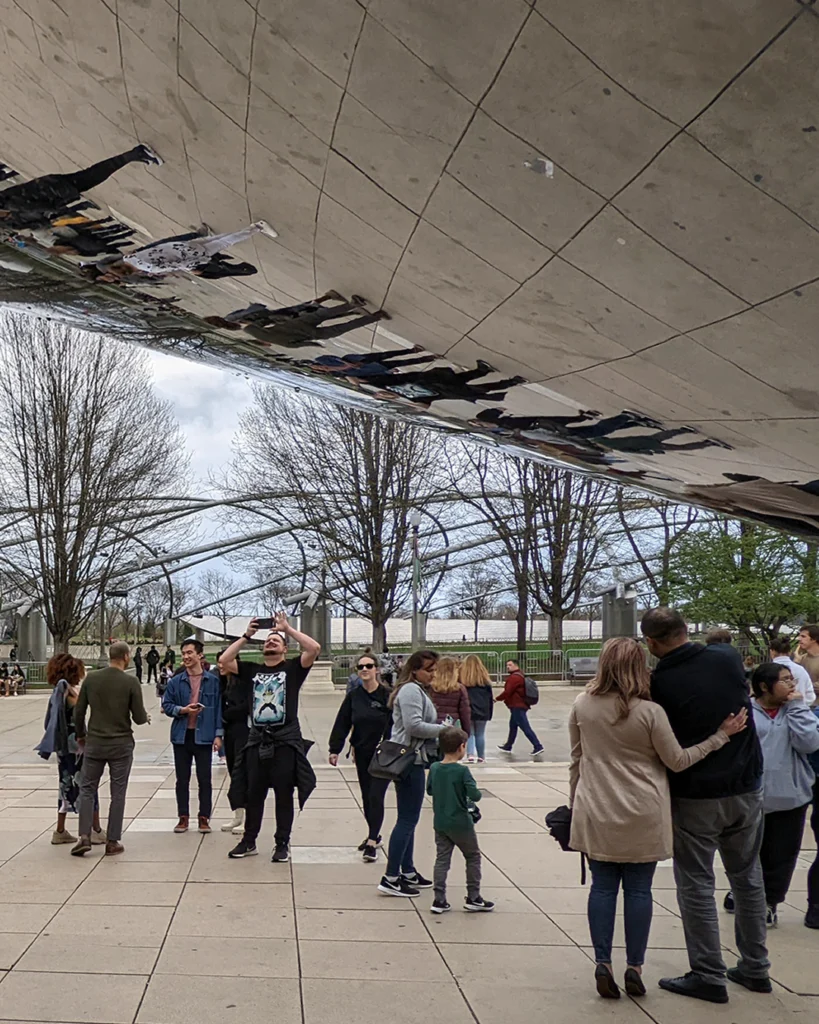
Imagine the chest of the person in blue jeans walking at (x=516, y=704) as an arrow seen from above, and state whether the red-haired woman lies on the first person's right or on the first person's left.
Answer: on the first person's left

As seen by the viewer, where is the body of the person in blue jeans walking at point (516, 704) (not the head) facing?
to the viewer's left

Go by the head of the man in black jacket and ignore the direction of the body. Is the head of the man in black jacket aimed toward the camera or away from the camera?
away from the camera

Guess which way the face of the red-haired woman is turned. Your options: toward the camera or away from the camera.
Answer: away from the camera

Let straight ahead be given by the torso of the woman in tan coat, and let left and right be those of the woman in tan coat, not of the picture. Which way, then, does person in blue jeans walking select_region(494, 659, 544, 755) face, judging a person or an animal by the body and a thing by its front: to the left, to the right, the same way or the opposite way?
to the left
